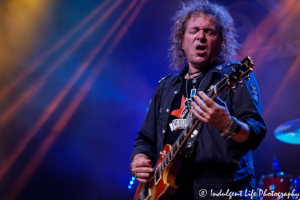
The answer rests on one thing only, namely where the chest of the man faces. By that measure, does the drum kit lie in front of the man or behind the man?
behind

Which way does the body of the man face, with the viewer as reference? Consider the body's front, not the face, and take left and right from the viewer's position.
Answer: facing the viewer and to the left of the viewer
